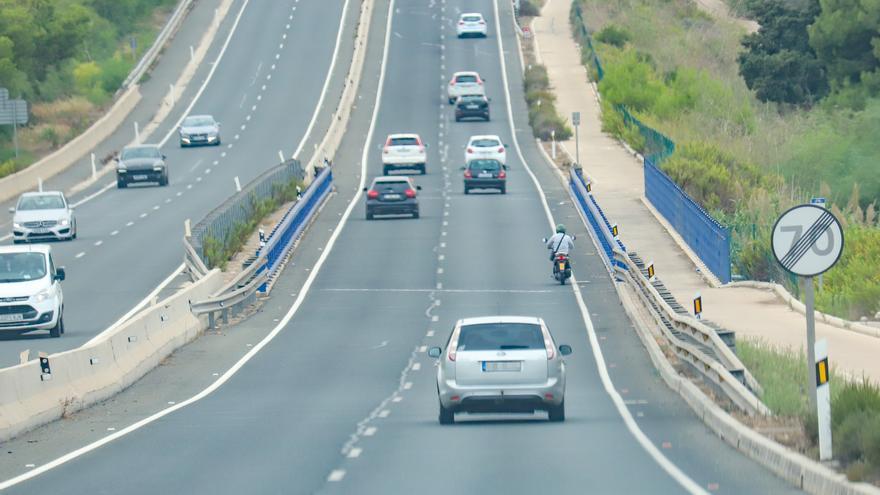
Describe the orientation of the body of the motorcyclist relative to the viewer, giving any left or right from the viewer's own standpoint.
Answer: facing away from the viewer

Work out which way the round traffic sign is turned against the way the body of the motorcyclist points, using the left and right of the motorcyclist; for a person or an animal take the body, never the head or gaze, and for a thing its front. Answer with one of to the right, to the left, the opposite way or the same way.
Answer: the opposite way

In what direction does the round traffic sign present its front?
toward the camera

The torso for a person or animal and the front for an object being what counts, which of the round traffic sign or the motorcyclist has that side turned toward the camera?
the round traffic sign

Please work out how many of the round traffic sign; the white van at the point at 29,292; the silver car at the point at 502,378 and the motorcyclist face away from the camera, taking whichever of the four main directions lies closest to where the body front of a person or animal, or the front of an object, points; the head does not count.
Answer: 2

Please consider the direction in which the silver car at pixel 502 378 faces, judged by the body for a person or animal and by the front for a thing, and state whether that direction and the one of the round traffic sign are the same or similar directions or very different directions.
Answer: very different directions

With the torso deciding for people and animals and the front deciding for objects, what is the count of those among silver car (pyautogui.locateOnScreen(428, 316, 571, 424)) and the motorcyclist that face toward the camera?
0

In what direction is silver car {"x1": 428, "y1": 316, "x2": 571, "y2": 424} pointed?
away from the camera

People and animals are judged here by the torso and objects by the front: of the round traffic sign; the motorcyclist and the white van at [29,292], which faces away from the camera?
the motorcyclist
